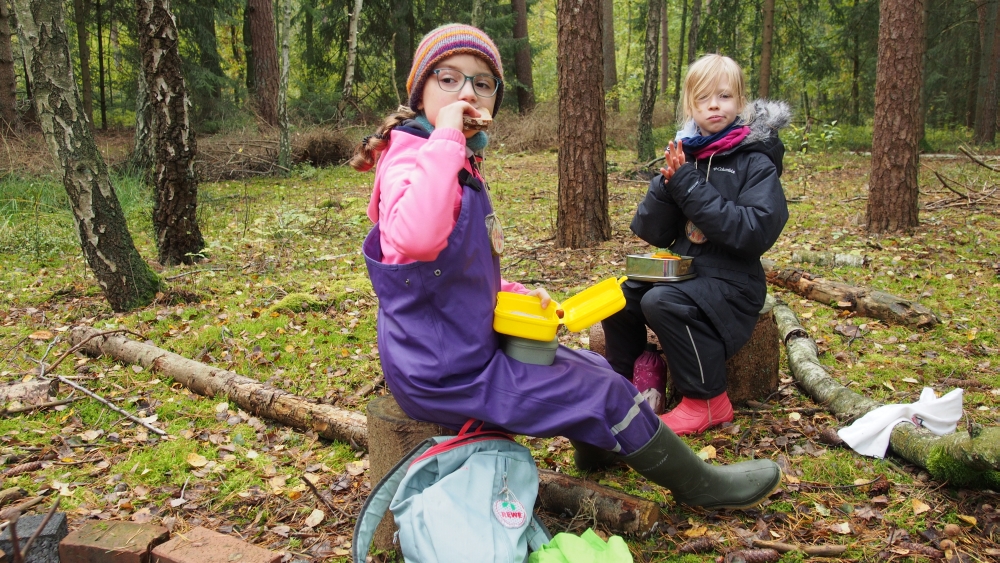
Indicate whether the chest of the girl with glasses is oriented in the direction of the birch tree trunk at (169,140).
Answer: no

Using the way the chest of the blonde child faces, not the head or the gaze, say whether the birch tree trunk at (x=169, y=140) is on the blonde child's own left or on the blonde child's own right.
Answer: on the blonde child's own right

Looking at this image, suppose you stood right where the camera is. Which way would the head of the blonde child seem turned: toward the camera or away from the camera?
toward the camera

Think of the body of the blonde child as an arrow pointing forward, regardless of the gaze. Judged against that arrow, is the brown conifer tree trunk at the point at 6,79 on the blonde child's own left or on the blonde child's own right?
on the blonde child's own right

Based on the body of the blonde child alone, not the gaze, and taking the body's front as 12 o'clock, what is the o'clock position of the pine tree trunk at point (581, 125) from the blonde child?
The pine tree trunk is roughly at 4 o'clock from the blonde child.

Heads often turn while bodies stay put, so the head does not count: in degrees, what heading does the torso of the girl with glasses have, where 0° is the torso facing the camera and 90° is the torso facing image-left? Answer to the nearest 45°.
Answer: approximately 270°

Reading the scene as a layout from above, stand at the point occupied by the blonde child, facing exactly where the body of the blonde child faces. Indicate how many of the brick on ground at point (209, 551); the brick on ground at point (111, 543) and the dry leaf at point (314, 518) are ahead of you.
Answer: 3

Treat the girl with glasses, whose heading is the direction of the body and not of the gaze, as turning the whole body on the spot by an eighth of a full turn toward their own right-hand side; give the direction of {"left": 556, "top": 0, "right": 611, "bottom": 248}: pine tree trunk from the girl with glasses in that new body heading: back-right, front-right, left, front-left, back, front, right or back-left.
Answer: back-left

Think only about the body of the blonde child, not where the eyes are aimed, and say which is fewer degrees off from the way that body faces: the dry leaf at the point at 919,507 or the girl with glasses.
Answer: the girl with glasses

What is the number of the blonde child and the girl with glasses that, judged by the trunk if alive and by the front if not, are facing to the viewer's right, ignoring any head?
1

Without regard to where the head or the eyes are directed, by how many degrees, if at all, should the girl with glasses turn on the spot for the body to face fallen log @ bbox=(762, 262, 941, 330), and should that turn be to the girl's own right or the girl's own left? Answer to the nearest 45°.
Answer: approximately 45° to the girl's own left

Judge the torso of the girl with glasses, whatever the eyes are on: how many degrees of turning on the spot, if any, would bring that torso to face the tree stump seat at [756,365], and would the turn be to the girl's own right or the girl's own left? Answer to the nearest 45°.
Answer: approximately 45° to the girl's own left

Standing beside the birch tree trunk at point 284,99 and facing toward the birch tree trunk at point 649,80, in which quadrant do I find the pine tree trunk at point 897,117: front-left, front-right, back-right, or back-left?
front-right

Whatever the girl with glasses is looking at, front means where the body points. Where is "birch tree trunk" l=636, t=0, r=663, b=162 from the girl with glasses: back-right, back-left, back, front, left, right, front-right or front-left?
left

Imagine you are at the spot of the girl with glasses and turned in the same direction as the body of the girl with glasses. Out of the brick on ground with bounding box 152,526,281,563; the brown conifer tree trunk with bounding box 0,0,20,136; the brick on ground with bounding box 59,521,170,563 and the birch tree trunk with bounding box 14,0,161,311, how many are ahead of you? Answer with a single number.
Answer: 0

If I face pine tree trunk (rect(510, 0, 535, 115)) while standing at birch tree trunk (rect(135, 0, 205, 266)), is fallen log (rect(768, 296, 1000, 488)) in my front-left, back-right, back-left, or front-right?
back-right
